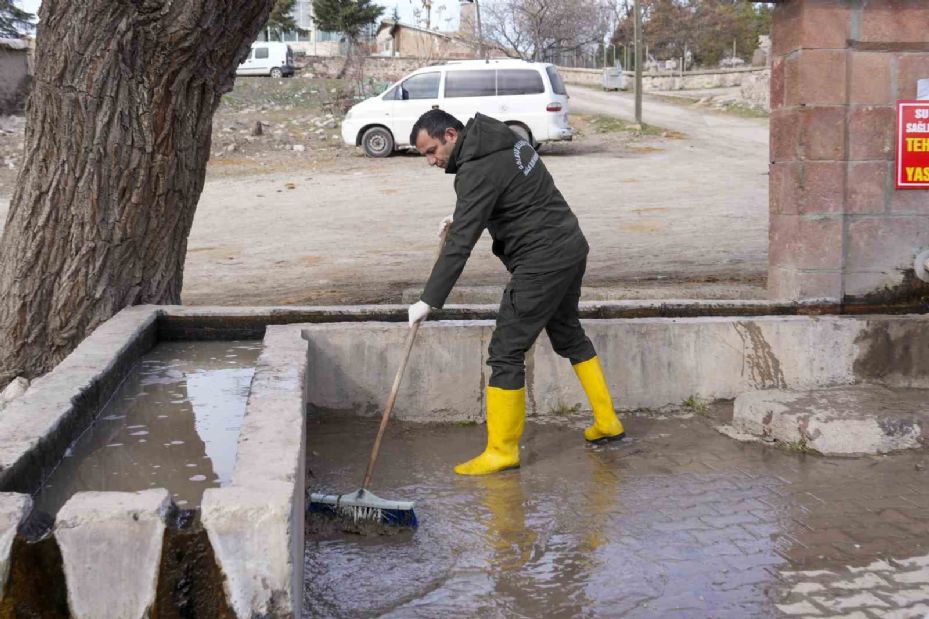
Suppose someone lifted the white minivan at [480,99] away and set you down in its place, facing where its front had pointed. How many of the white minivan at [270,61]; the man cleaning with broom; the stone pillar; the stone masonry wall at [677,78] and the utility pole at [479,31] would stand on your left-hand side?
2

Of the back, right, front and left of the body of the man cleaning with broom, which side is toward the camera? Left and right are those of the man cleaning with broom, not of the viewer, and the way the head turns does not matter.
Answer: left

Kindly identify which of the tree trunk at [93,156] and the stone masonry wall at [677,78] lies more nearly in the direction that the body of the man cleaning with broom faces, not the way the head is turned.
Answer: the tree trunk

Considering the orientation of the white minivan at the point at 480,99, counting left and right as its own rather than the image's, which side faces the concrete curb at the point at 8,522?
left

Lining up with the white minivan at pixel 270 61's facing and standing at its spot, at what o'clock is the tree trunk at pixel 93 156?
The tree trunk is roughly at 9 o'clock from the white minivan.

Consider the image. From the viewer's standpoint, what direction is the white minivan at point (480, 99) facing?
to the viewer's left

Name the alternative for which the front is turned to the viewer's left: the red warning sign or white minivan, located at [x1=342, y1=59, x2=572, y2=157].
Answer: the white minivan

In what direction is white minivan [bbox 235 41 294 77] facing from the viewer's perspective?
to the viewer's left

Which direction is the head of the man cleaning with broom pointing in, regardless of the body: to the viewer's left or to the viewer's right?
to the viewer's left

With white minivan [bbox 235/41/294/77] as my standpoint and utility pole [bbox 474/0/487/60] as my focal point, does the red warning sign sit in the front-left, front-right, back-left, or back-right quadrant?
back-right

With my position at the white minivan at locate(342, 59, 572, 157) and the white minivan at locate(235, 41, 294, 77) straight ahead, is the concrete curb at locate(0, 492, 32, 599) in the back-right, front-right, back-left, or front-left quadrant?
back-left

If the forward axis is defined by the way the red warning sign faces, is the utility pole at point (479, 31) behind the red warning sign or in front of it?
behind
